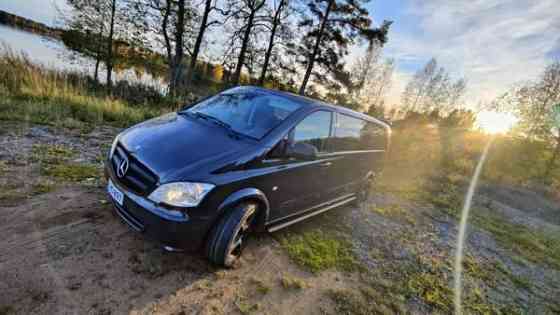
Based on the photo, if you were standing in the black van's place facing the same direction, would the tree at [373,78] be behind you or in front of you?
behind

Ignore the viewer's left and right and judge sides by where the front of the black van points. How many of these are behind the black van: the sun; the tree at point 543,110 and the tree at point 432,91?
3

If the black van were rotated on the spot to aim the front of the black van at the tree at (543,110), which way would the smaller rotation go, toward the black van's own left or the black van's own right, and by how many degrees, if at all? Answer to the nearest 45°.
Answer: approximately 180°

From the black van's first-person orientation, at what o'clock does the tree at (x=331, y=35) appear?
The tree is roughly at 5 o'clock from the black van.

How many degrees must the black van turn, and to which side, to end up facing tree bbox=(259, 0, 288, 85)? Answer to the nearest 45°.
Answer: approximately 135° to its right

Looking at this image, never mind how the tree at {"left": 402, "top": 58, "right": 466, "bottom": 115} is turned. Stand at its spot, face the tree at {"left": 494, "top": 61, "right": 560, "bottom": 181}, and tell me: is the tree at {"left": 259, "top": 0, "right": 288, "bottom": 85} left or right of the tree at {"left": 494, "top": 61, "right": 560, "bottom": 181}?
right

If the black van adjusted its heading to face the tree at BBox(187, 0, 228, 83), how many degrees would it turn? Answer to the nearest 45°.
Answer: approximately 135° to its right

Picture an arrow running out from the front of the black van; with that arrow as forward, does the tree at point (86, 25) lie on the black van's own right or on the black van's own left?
on the black van's own right

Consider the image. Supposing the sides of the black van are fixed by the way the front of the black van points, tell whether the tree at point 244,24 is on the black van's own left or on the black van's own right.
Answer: on the black van's own right

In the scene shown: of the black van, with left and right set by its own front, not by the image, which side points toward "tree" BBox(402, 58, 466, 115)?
back

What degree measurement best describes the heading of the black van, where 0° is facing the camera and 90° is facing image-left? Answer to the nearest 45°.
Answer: approximately 45°
